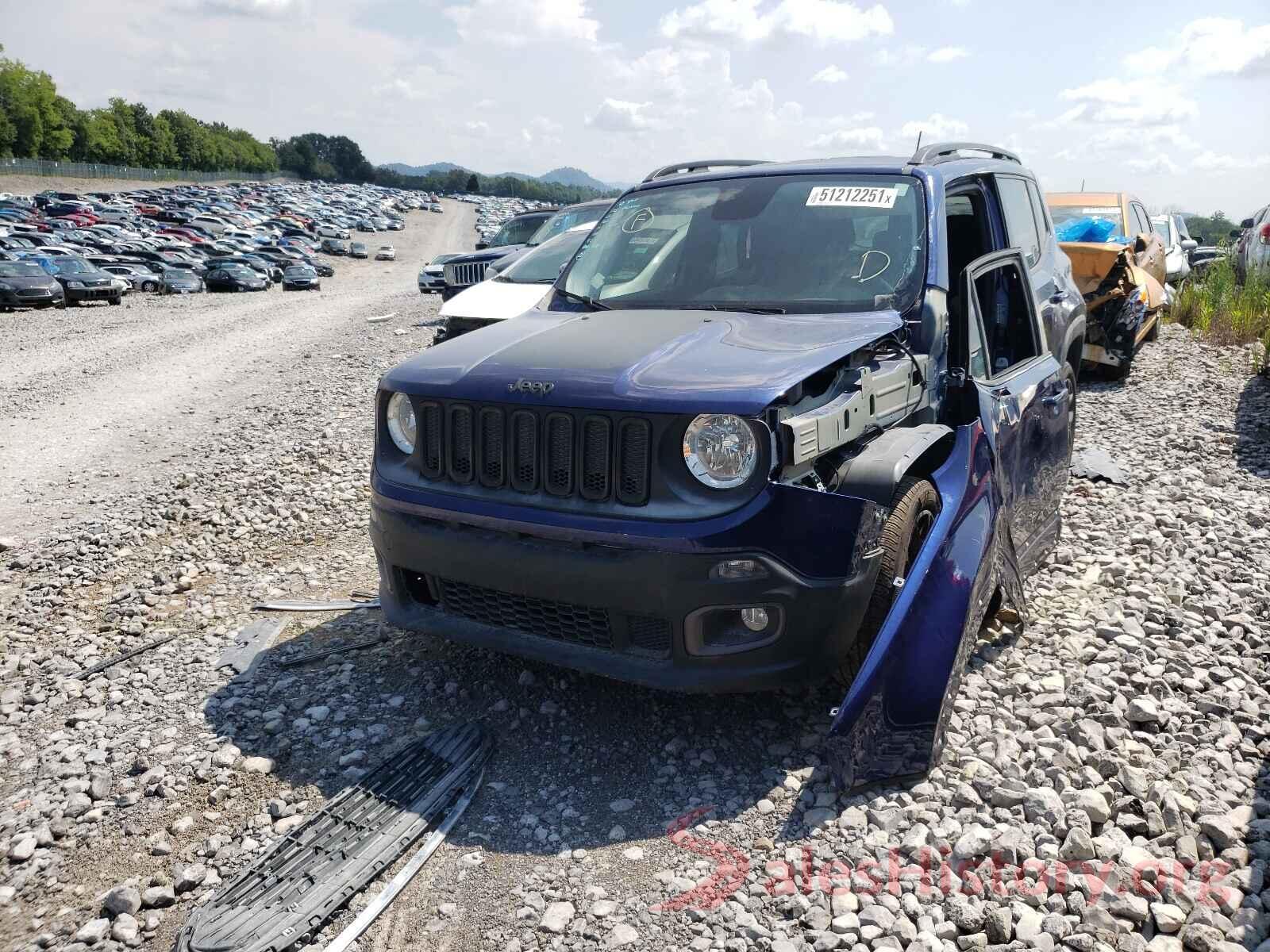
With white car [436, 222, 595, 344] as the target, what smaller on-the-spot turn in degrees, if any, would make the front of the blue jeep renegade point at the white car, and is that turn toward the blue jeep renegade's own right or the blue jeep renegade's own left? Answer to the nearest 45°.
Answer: approximately 135° to the blue jeep renegade's own right

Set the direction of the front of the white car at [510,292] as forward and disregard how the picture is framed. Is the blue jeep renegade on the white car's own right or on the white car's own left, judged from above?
on the white car's own left

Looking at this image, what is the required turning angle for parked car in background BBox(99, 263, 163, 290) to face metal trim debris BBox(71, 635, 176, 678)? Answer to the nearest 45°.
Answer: approximately 45° to its right

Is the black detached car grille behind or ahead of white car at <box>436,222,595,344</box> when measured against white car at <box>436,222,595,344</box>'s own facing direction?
ahead

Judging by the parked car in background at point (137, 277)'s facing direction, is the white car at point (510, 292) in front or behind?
in front

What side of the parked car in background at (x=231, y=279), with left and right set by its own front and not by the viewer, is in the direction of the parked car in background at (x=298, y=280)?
left

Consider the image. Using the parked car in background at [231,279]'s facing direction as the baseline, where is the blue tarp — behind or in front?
in front
